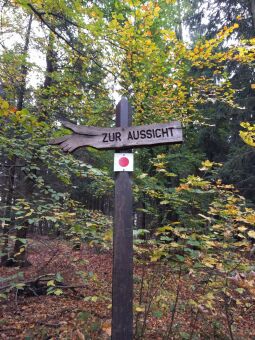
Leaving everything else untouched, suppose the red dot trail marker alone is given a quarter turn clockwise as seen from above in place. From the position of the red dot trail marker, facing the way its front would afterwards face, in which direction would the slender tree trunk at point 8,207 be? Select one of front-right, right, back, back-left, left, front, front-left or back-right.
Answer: front-right

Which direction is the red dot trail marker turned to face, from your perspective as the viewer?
facing the viewer
